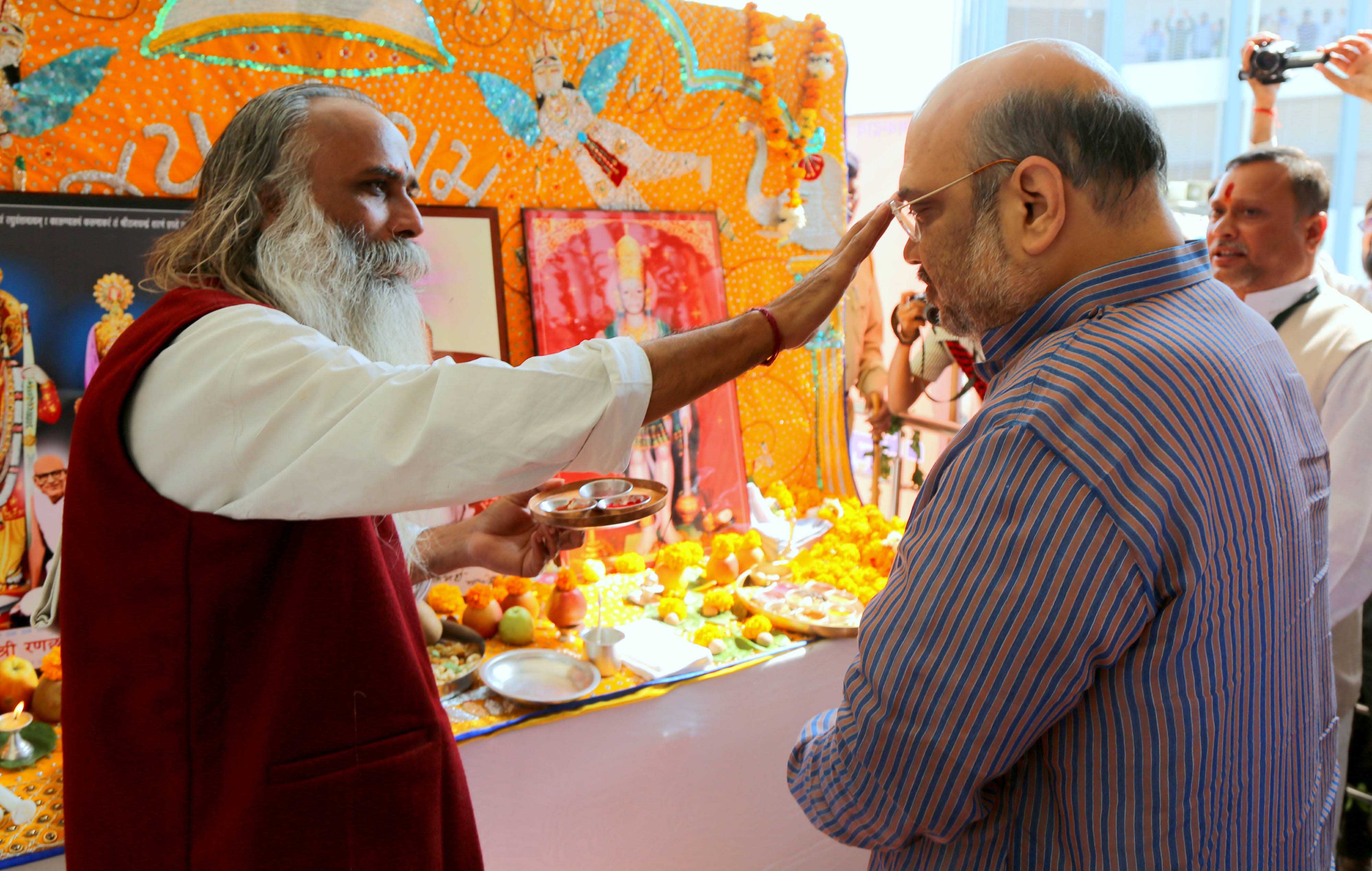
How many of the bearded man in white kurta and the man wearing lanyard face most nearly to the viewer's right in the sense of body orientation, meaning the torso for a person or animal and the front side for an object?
1

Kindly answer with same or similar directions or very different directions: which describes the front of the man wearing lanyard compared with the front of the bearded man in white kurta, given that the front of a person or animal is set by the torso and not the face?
very different directions

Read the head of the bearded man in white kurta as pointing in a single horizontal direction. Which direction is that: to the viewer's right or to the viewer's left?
to the viewer's right

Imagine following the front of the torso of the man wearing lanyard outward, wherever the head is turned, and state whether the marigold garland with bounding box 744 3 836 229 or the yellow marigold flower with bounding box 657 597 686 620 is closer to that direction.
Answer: the yellow marigold flower

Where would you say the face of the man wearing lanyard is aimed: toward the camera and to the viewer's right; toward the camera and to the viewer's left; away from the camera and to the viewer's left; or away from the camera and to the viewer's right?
toward the camera and to the viewer's left

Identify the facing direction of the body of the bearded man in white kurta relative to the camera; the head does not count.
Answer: to the viewer's right

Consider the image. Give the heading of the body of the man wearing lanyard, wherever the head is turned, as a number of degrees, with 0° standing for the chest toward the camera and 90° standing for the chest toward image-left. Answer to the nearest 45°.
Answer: approximately 45°

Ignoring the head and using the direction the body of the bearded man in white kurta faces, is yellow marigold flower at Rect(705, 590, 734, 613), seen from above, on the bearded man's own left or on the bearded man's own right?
on the bearded man's own left

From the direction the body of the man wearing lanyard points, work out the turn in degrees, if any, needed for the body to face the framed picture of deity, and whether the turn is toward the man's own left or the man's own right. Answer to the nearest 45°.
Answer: approximately 45° to the man's own right
